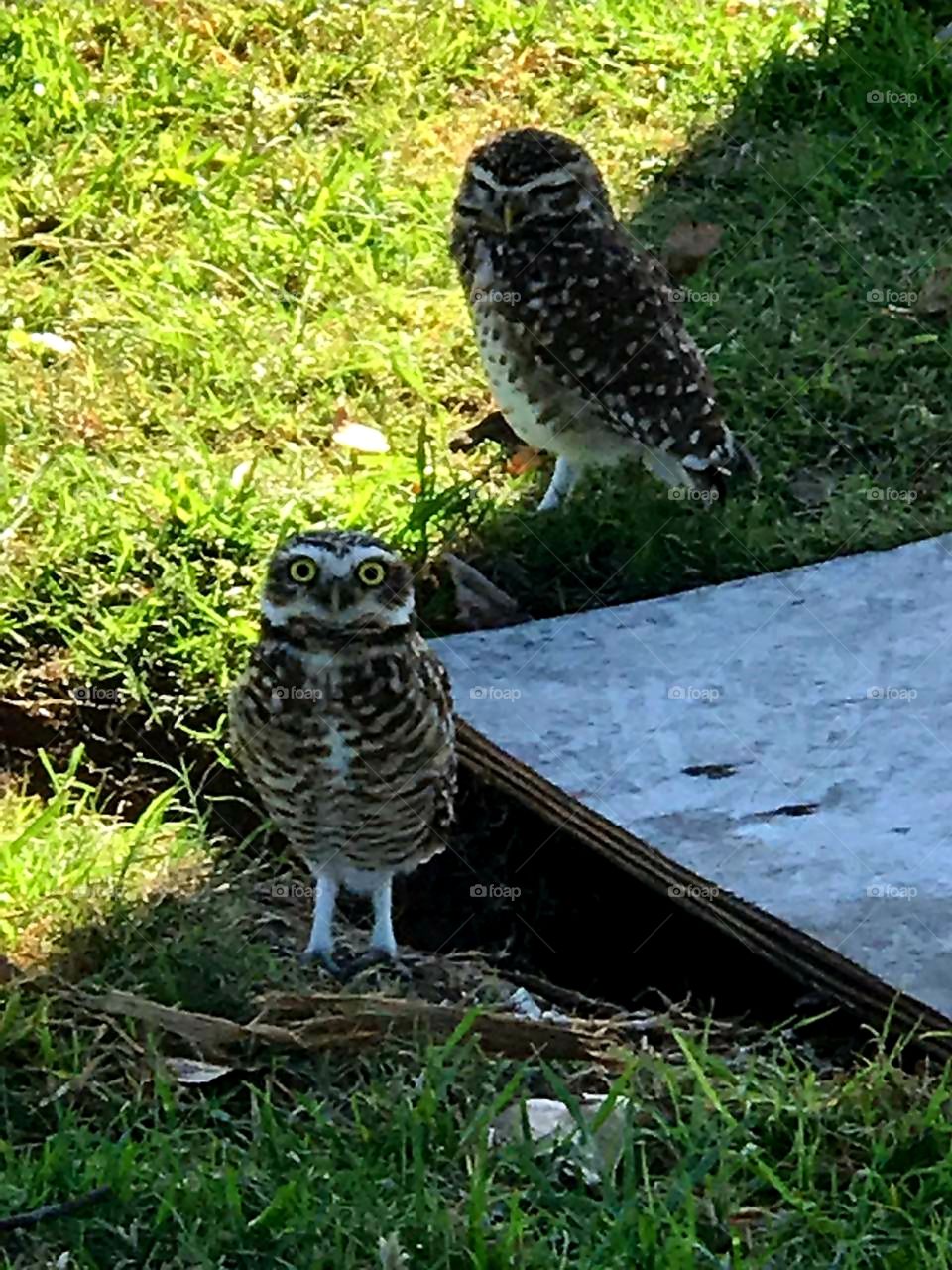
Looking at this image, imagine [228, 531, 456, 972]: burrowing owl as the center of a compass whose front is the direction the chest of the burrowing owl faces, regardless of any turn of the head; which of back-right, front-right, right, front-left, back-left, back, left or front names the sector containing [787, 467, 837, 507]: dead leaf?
back-left

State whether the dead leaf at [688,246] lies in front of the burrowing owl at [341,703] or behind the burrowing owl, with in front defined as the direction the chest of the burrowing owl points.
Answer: behind

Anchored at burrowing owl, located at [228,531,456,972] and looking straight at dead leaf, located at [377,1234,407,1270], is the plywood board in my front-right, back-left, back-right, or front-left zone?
back-left

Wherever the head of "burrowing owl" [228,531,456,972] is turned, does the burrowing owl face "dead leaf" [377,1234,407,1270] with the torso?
yes

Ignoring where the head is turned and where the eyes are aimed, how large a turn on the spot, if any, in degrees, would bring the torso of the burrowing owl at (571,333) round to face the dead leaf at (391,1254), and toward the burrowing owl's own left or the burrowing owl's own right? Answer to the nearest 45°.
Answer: approximately 90° to the burrowing owl's own left

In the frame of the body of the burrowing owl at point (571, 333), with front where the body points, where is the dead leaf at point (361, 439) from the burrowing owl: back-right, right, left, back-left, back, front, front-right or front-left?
front

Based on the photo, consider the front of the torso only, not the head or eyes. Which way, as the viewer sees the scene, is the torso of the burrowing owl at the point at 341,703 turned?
toward the camera

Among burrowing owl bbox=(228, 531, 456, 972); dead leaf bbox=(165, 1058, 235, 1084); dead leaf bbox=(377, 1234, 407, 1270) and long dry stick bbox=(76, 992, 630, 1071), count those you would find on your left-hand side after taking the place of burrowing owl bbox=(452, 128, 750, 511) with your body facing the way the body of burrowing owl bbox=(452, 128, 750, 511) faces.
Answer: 4

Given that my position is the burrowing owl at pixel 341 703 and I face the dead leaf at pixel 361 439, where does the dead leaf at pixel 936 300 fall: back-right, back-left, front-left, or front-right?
front-right

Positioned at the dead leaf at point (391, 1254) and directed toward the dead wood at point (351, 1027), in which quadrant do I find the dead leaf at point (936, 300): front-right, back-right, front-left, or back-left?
front-right

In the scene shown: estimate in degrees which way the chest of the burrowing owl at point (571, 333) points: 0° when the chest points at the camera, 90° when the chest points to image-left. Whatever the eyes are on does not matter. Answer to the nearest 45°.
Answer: approximately 90°

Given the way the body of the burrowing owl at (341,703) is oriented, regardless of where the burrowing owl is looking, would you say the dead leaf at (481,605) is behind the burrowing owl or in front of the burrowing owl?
behind

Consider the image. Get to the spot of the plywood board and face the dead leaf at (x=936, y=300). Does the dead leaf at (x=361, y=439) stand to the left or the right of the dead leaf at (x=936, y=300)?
left
